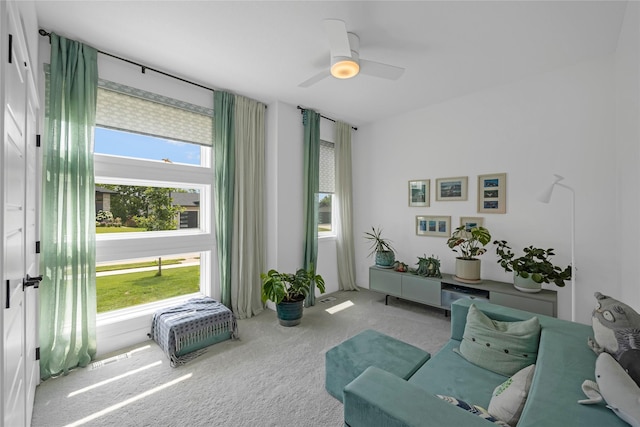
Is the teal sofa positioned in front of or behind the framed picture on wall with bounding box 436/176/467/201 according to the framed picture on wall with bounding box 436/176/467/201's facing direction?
in front

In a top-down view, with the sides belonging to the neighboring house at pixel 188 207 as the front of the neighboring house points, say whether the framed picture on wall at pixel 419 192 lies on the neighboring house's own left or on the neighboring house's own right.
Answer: on the neighboring house's own left

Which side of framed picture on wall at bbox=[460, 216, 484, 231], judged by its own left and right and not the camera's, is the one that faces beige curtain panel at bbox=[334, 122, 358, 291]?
right

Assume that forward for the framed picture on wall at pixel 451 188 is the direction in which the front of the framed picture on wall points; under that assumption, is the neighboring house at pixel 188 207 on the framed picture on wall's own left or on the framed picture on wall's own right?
on the framed picture on wall's own right

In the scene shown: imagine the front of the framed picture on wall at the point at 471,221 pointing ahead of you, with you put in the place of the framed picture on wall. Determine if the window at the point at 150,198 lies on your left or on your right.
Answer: on your right

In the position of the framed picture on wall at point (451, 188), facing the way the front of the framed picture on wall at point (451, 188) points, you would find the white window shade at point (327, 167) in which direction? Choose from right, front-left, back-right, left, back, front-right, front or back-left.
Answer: right

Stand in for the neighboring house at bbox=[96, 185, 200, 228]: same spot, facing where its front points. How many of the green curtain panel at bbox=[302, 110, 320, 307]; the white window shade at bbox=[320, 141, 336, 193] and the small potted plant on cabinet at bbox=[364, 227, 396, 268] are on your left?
0

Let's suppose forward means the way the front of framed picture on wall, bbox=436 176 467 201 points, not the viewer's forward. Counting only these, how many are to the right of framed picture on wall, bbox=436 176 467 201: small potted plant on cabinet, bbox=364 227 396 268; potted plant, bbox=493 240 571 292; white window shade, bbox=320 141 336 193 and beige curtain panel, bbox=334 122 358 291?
3
